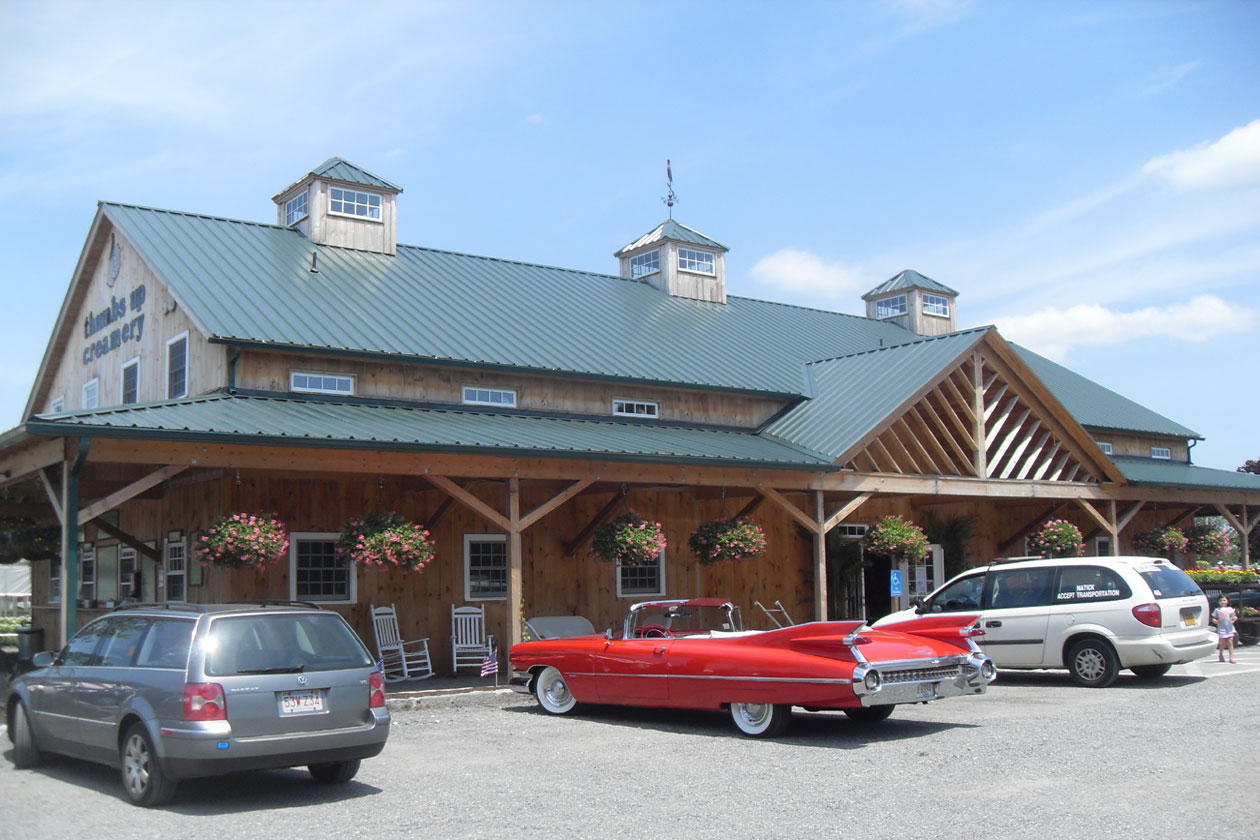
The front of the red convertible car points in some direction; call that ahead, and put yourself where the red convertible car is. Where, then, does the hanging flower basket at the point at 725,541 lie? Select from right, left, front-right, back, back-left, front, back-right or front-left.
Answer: front-right

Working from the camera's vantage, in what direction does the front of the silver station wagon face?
facing away from the viewer and to the left of the viewer

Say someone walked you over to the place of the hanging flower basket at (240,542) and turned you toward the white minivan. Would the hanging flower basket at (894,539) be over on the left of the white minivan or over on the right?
left

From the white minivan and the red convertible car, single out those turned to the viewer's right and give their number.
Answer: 0

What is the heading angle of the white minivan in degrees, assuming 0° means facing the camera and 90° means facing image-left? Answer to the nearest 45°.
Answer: approximately 135°

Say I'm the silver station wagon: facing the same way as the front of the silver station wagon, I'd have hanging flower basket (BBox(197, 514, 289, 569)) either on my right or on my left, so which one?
on my right

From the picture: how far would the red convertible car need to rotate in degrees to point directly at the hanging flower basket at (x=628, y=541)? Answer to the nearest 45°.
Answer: approximately 45° to its right

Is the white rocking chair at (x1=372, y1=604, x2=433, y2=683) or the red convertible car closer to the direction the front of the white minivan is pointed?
the white rocking chair

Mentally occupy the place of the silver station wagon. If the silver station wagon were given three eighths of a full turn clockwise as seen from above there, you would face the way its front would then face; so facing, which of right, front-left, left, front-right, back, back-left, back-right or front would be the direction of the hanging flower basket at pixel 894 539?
front-left

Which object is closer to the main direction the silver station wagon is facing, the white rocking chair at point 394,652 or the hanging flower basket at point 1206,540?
the white rocking chair

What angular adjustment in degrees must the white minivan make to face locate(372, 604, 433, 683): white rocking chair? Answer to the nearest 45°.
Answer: approximately 45° to its left

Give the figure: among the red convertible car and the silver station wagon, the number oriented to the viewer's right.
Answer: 0

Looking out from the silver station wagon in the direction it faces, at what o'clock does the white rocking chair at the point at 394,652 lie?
The white rocking chair is roughly at 2 o'clock from the silver station wagon.
